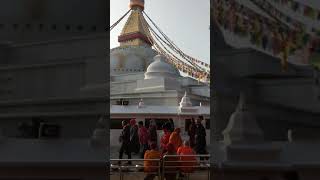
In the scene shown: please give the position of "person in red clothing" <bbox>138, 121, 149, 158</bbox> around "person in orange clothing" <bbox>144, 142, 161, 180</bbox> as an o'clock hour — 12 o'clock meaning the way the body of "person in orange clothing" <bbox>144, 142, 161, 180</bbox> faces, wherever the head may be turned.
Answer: "person in red clothing" <bbox>138, 121, 149, 158</bbox> is roughly at 12 o'clock from "person in orange clothing" <bbox>144, 142, 161, 180</bbox>.

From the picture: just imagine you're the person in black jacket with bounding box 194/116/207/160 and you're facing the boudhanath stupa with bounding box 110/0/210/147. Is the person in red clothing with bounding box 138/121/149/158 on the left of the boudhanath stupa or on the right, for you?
left

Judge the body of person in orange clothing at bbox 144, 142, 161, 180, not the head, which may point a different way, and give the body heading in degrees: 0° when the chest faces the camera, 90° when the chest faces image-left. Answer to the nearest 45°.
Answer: approximately 180°

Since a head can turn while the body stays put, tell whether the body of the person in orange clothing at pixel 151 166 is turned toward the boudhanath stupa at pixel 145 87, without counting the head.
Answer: yes

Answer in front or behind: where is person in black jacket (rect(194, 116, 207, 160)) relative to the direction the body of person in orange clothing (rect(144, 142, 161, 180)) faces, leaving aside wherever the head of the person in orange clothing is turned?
in front
